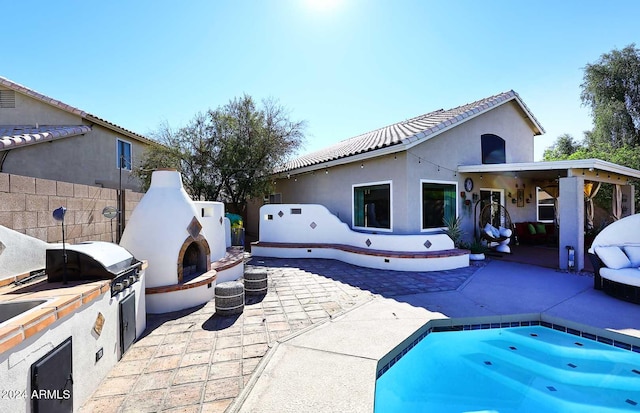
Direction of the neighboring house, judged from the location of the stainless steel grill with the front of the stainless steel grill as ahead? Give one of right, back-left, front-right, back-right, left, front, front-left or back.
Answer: back-left

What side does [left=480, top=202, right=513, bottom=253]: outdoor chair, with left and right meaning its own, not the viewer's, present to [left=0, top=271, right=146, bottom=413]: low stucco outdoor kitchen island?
front

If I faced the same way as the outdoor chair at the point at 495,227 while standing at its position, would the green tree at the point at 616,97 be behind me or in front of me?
behind

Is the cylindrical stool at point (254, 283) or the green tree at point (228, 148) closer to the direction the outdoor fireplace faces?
the cylindrical stool

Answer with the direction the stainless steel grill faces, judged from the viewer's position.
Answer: facing the viewer and to the right of the viewer

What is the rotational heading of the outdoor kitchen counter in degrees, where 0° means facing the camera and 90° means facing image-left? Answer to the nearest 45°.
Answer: approximately 315°

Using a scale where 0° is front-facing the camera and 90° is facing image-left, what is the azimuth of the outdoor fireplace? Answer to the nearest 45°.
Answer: approximately 315°

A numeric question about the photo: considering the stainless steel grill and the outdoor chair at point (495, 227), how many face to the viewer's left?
0

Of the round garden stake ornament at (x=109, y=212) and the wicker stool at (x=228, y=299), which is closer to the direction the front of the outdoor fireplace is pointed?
the wicker stool
